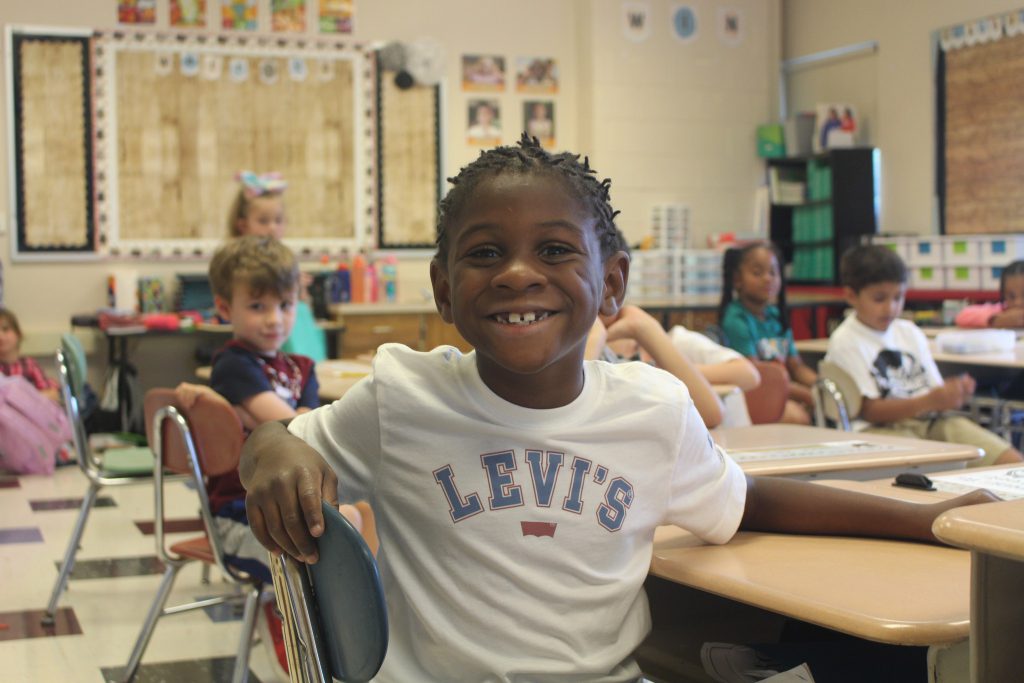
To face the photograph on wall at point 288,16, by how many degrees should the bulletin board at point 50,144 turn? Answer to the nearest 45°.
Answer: approximately 90° to its left

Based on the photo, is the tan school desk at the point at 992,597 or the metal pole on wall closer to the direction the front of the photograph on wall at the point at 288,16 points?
the tan school desk

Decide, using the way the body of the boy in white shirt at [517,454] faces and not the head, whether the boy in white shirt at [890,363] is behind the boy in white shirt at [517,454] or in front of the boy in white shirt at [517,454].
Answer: behind

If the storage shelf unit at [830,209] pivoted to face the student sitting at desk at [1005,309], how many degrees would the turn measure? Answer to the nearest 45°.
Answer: approximately 45° to its left

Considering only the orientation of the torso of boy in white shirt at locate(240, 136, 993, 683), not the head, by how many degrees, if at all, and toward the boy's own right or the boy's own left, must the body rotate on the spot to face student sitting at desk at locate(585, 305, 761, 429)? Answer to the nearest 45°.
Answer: approximately 180°

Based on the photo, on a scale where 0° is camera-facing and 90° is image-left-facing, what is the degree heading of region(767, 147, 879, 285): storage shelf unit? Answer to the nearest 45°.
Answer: approximately 45°

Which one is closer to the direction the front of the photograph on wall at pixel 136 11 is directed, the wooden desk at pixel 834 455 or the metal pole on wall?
the wooden desk

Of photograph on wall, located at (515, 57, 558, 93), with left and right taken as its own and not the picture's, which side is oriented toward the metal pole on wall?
left

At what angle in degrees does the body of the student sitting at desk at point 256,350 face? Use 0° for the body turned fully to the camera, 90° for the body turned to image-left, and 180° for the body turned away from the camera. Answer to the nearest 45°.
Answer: approximately 315°

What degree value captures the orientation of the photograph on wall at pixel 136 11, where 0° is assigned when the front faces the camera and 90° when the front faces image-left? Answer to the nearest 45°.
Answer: approximately 0°

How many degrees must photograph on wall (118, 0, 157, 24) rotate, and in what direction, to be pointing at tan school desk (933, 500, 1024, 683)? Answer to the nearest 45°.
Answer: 0° — it already faces it

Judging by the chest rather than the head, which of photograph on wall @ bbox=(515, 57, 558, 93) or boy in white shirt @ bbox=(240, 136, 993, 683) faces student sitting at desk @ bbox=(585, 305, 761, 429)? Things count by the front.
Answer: the photograph on wall
